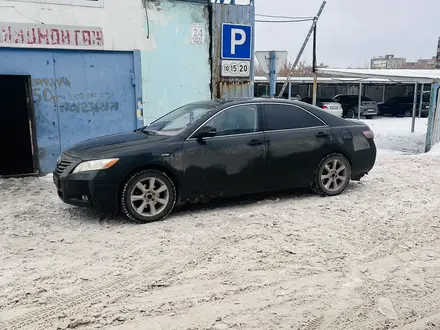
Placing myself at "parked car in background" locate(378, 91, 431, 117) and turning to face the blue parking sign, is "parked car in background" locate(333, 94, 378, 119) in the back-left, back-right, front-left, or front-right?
front-right

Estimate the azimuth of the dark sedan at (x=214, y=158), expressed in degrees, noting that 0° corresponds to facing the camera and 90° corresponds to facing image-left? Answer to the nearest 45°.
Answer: approximately 45°

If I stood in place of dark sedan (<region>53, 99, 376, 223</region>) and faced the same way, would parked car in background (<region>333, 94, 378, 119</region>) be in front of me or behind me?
behind

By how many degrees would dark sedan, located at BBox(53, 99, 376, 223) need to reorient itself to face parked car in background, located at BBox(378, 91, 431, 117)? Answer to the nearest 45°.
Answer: approximately 180°

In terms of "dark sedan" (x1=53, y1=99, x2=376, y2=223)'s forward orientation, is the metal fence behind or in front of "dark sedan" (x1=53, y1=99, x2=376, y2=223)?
behind

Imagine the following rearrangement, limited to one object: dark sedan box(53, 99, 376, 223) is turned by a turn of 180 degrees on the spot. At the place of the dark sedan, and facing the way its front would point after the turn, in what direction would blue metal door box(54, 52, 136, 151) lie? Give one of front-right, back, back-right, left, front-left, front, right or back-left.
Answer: left

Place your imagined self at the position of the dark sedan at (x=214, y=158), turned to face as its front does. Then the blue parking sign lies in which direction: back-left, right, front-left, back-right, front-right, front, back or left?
back-right
